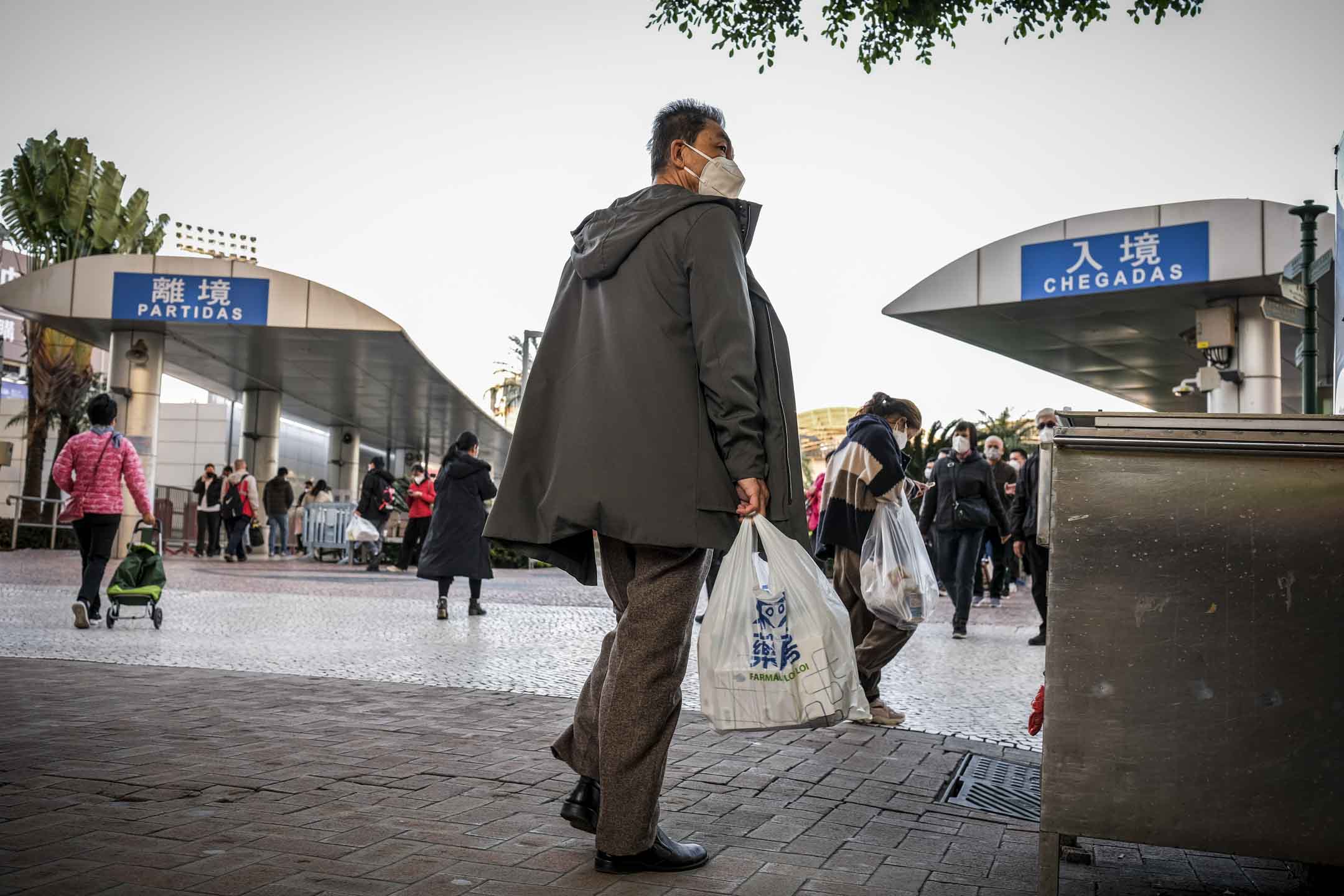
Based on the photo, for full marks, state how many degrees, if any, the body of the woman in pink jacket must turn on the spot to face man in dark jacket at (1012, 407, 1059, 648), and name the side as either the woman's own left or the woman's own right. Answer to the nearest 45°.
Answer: approximately 90° to the woman's own right

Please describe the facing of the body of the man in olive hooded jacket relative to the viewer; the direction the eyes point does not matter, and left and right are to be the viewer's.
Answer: facing away from the viewer and to the right of the viewer

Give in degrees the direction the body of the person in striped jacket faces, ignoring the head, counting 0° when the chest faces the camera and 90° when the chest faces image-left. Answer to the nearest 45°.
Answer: approximately 270°

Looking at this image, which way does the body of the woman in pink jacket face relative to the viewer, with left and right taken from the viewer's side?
facing away from the viewer

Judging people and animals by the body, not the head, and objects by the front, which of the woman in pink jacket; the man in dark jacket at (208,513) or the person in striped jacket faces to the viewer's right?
the person in striped jacket

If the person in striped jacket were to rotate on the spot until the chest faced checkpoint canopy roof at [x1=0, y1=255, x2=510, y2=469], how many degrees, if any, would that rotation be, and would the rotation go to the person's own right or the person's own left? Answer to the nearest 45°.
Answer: approximately 135° to the person's own left

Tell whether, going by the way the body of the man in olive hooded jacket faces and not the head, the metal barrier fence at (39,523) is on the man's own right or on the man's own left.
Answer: on the man's own left

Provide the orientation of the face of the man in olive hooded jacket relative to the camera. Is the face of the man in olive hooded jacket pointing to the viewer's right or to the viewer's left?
to the viewer's right
